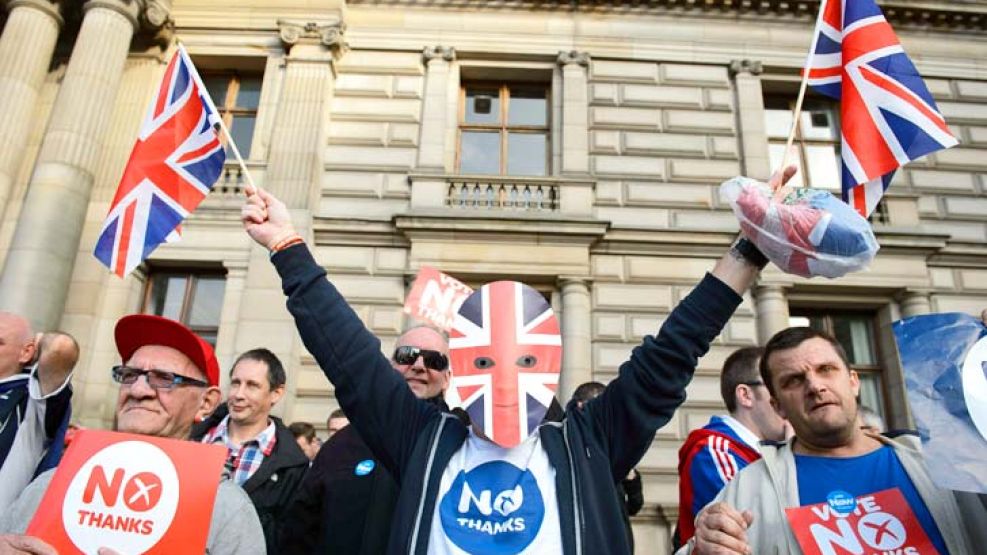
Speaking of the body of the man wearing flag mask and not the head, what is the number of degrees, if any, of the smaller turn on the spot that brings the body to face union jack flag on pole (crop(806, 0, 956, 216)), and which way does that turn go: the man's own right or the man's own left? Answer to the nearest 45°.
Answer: approximately 135° to the man's own left

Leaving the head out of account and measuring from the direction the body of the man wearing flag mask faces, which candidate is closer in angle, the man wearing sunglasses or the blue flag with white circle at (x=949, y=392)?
the blue flag with white circle

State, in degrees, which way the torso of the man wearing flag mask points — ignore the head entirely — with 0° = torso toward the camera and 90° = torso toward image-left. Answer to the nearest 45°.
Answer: approximately 0°

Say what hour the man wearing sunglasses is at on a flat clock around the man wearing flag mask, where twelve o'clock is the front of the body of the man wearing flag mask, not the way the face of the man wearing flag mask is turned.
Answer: The man wearing sunglasses is roughly at 5 o'clock from the man wearing flag mask.

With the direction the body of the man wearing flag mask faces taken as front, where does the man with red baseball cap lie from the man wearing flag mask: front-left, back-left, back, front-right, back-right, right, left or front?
right

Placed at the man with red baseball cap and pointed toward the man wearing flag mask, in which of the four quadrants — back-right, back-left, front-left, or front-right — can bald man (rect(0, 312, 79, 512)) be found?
back-left

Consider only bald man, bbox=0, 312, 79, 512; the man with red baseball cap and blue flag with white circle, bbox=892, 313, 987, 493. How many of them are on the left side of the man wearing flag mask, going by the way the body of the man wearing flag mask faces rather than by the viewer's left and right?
1

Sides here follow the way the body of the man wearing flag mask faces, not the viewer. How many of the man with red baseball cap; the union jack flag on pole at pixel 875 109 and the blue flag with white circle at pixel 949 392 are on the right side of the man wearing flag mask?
1

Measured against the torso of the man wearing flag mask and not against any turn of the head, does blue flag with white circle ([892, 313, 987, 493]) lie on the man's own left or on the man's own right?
on the man's own left
